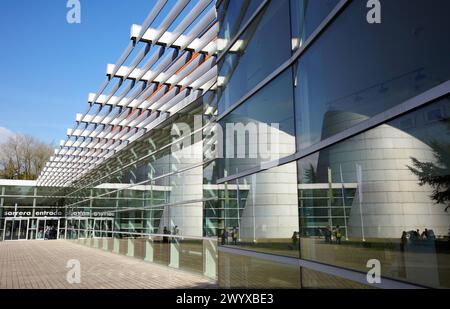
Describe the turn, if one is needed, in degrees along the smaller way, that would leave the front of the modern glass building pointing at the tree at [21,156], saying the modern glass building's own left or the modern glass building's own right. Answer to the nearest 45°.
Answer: approximately 90° to the modern glass building's own right

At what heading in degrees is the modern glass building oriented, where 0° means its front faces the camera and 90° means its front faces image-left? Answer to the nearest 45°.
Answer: approximately 45°
